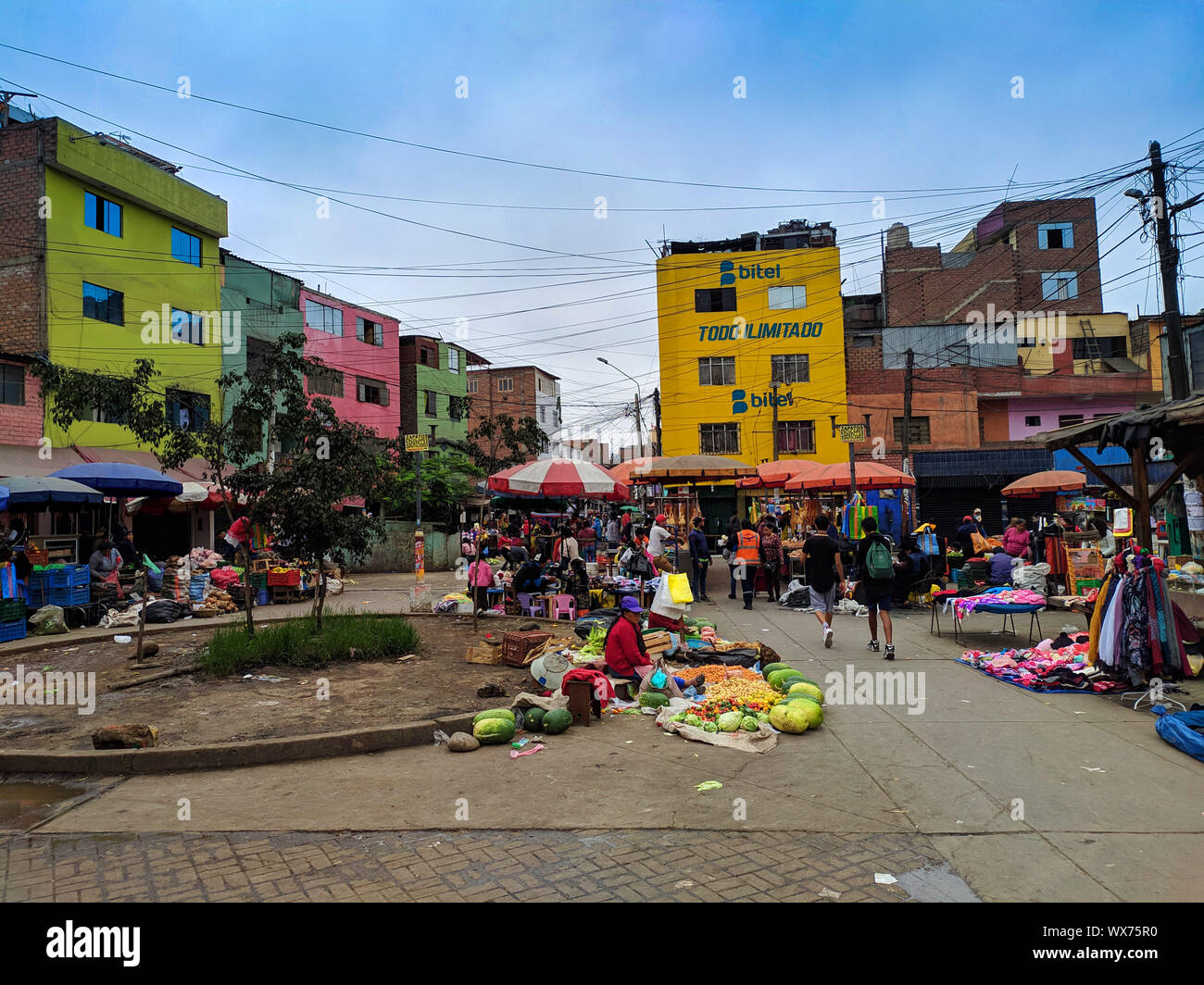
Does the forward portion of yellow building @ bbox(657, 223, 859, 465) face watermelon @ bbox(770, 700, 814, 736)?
yes

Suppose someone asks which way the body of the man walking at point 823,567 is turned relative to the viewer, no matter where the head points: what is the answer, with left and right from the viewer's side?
facing away from the viewer

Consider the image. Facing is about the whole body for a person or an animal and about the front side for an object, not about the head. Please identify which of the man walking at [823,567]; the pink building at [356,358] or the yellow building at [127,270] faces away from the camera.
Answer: the man walking

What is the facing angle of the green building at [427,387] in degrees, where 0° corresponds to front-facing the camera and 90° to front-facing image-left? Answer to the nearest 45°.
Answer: approximately 315°

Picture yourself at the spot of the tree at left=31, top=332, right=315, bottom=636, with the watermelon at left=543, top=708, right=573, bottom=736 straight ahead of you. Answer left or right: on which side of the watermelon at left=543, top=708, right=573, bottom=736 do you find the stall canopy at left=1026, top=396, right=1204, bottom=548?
left

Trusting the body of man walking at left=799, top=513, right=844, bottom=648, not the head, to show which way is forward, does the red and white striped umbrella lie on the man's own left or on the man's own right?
on the man's own left

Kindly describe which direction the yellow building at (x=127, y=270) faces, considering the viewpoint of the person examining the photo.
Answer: facing the viewer and to the right of the viewer

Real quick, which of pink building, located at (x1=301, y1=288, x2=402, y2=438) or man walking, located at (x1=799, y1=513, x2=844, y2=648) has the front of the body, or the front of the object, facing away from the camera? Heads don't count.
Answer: the man walking
